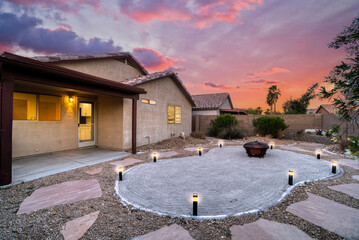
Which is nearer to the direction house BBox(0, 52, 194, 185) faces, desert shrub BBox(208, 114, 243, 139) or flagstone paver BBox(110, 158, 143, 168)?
the flagstone paver

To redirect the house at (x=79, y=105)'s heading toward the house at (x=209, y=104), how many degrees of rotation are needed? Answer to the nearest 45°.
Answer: approximately 90° to its left

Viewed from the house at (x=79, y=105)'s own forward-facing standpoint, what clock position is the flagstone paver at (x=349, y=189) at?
The flagstone paver is roughly at 12 o'clock from the house.

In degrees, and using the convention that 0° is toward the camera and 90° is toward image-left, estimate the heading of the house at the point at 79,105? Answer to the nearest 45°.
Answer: approximately 315°

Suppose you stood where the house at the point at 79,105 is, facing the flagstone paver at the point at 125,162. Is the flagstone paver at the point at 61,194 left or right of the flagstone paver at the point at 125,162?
right

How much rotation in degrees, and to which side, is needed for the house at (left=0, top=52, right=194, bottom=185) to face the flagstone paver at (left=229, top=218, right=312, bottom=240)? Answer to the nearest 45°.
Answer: approximately 45° to its right

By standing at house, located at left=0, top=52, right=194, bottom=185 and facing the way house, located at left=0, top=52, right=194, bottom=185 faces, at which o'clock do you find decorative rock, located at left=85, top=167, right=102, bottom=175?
The decorative rock is roughly at 1 o'clock from the house.

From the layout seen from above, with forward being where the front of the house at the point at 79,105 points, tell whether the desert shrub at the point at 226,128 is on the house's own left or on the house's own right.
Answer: on the house's own left
